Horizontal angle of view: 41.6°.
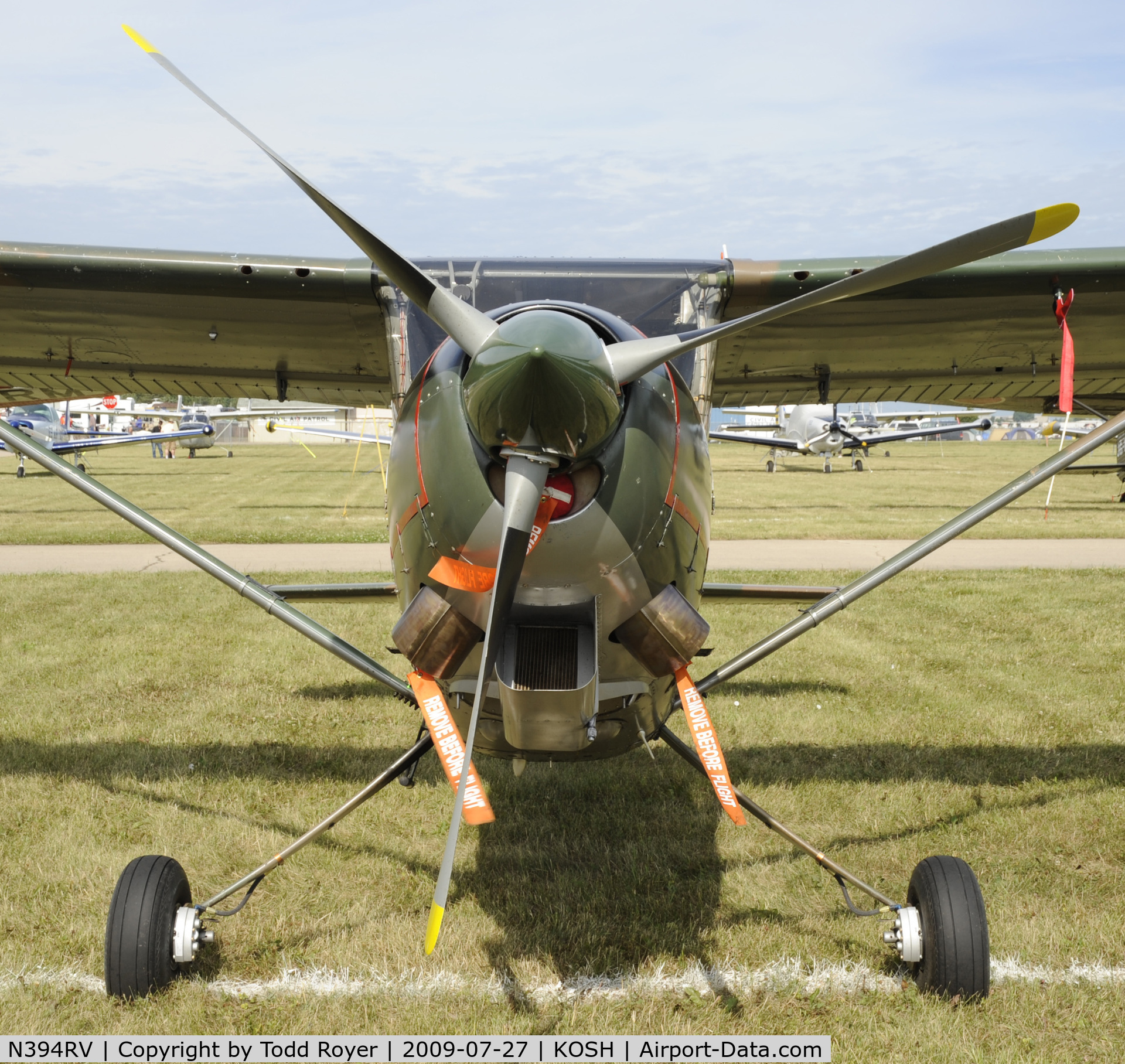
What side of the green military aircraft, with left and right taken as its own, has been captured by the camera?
front

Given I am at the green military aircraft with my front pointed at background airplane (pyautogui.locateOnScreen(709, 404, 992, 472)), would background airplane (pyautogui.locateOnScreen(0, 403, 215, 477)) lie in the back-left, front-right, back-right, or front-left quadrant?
front-left

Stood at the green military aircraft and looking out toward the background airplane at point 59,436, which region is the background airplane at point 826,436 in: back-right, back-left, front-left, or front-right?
front-right

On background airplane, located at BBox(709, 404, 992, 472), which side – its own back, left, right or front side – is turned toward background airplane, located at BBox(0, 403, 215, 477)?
right

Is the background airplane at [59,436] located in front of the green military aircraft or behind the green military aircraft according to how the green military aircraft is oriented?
behind

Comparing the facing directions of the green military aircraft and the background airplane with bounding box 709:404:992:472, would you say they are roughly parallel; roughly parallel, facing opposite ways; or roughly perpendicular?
roughly parallel

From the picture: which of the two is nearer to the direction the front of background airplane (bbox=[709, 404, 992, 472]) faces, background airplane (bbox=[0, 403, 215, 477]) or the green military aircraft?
the green military aircraft

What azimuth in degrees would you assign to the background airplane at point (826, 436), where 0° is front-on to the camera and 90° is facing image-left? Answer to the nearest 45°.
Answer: approximately 0°

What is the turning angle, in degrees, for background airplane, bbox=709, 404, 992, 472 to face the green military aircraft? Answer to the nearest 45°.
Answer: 0° — it already faces it

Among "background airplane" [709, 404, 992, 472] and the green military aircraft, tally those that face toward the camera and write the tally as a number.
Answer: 2
